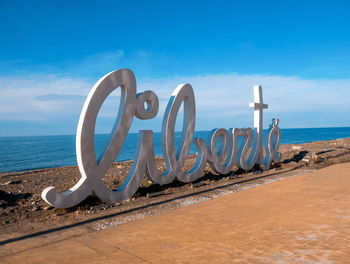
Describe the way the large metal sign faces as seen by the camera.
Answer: facing the viewer and to the right of the viewer
